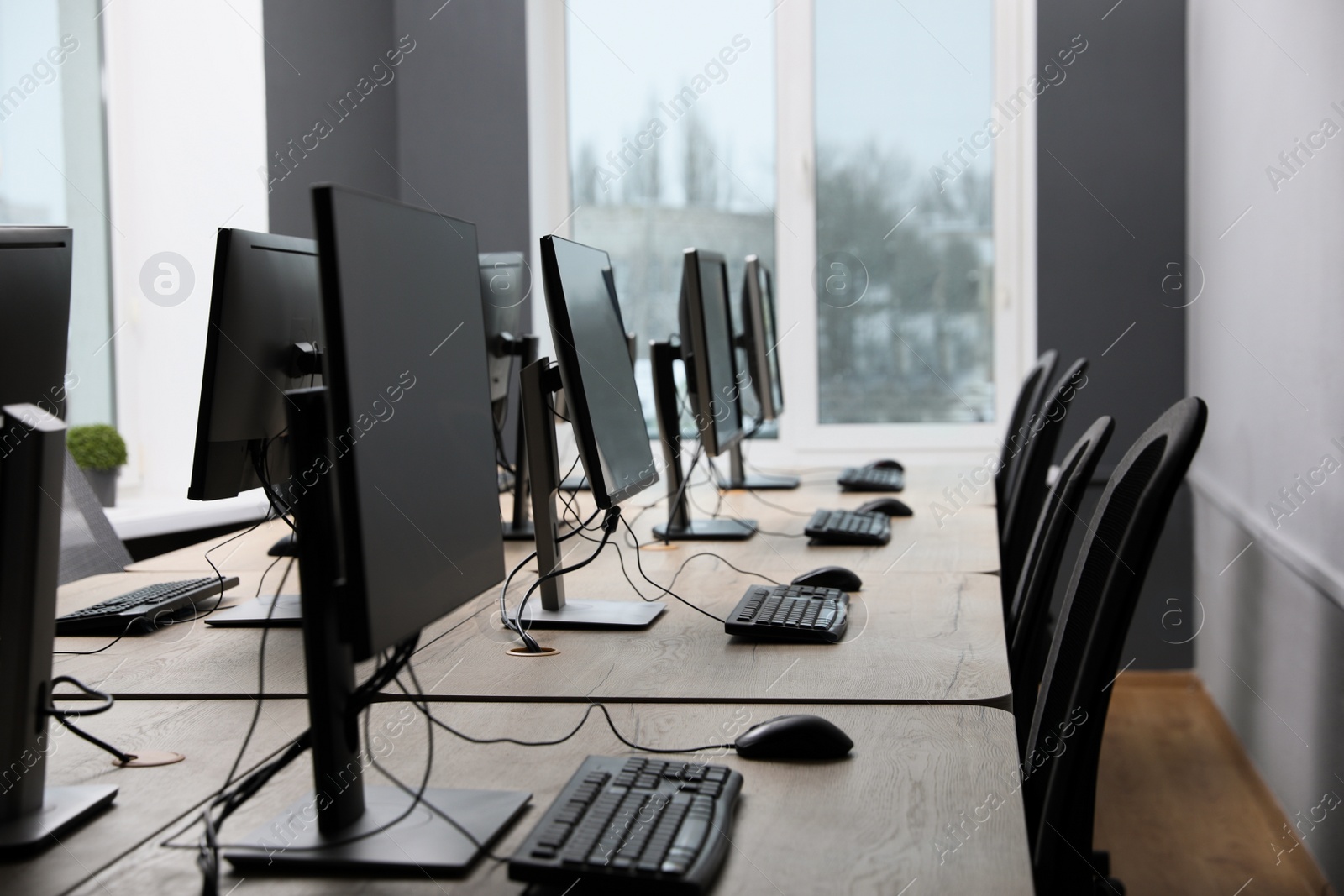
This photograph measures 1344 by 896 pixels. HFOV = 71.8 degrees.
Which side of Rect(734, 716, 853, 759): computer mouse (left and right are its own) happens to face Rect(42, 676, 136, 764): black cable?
front

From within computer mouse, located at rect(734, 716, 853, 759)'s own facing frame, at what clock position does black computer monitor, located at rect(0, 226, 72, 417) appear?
The black computer monitor is roughly at 12 o'clock from the computer mouse.

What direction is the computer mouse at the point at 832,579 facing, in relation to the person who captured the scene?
facing to the left of the viewer

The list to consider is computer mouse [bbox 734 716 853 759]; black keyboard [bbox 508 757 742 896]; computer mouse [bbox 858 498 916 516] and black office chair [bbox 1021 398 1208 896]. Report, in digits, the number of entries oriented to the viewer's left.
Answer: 3

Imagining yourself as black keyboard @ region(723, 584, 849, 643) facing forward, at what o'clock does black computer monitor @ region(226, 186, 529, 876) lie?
The black computer monitor is roughly at 4 o'clock from the black keyboard.

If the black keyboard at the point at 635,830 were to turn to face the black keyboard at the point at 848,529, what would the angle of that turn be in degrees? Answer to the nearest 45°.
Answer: approximately 90° to its left

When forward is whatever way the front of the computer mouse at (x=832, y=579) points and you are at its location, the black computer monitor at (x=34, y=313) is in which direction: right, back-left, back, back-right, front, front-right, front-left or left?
front-left

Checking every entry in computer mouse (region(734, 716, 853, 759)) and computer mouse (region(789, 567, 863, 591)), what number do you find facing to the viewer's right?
0

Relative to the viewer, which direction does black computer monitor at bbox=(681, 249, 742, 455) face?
to the viewer's right

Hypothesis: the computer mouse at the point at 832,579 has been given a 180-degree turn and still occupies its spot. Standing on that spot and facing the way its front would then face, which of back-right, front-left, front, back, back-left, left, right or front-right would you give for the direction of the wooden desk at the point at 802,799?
right

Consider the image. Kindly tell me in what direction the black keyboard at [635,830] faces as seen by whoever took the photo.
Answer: facing to the right of the viewer

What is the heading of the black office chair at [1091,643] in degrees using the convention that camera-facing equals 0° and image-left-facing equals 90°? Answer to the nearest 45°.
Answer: approximately 90°

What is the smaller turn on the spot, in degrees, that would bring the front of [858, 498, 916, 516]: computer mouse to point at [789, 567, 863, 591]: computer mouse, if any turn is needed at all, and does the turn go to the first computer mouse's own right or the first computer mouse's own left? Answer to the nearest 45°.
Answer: approximately 90° to the first computer mouse's own left

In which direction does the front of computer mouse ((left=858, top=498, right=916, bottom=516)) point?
to the viewer's left

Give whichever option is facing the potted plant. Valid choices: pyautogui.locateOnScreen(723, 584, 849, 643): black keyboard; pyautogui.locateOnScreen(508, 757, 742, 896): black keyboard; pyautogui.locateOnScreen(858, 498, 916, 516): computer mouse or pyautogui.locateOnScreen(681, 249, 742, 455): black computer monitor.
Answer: the computer mouse

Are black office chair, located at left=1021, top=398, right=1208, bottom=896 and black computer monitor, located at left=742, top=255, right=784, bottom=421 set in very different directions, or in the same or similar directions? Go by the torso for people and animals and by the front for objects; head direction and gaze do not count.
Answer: very different directions
